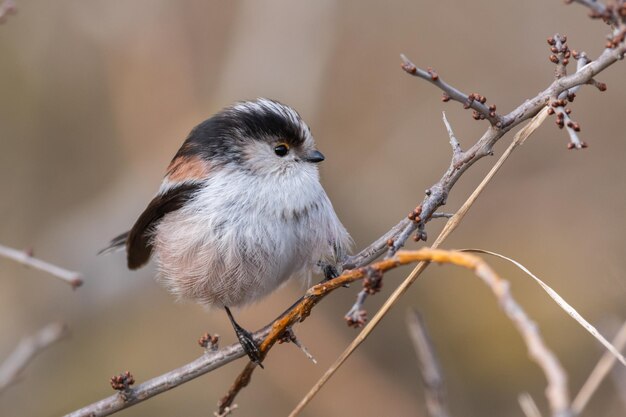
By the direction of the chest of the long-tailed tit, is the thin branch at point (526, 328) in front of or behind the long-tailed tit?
in front

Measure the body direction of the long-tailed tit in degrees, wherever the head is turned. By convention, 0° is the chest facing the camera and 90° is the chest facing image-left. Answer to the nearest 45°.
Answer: approximately 315°

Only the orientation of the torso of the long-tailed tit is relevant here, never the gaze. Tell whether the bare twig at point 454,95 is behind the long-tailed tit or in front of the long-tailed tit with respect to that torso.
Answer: in front
